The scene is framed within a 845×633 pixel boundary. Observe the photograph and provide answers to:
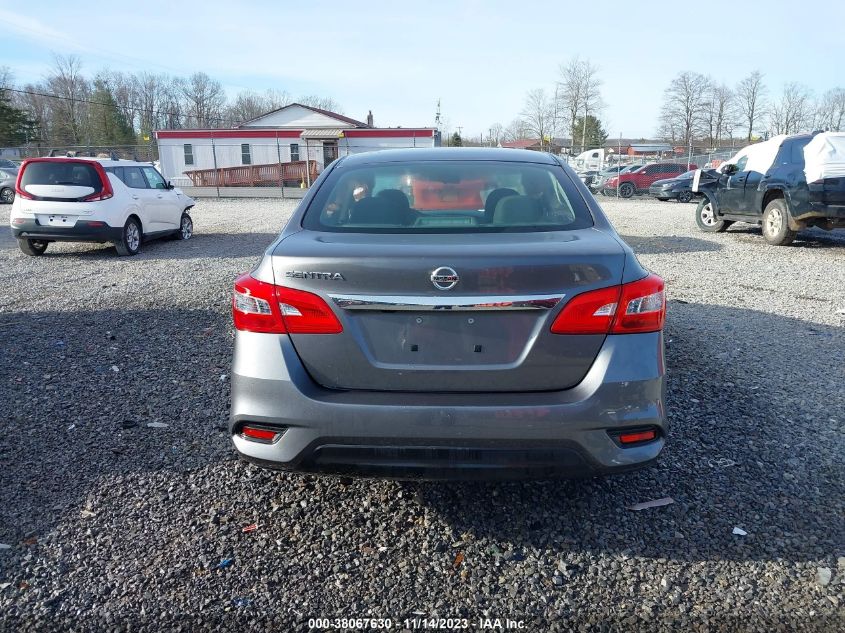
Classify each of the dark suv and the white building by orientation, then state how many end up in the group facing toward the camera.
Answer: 1

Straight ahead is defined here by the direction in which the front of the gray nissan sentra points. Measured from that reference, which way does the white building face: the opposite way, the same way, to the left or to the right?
the opposite way

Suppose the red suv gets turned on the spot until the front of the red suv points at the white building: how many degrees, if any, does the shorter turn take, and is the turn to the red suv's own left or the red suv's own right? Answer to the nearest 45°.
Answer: approximately 45° to the red suv's own right

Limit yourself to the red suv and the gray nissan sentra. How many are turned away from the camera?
1

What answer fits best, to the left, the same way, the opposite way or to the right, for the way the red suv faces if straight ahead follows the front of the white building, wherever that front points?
to the right

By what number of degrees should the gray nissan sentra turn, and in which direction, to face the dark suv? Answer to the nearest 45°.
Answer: approximately 45° to its right

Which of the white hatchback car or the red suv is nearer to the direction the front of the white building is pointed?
the white hatchback car

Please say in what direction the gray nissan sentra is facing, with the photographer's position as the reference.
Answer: facing away from the viewer

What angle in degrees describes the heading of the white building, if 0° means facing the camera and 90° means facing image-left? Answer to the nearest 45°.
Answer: approximately 0°

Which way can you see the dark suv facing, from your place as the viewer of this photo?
facing away from the viewer and to the left of the viewer

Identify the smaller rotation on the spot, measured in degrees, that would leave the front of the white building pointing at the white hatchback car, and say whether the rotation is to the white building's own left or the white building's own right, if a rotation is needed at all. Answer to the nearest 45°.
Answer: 0° — it already faces it
